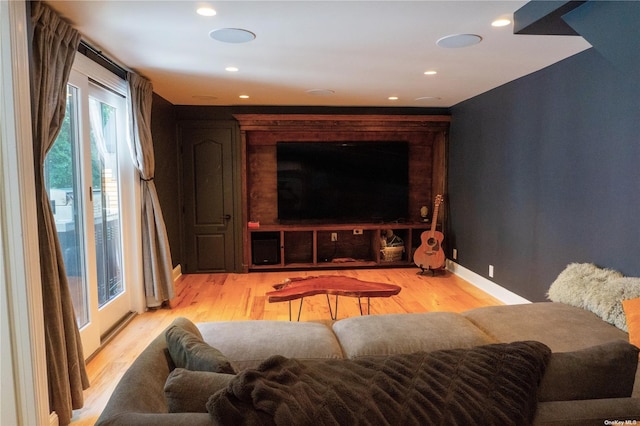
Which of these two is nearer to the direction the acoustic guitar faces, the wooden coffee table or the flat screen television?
the wooden coffee table

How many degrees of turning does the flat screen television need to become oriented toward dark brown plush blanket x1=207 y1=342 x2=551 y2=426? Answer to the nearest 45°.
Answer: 0° — it already faces it

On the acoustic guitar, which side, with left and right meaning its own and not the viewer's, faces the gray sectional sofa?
front

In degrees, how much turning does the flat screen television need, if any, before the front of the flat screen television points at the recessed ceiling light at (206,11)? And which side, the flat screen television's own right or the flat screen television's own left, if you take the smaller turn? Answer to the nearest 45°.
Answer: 0° — it already faces it

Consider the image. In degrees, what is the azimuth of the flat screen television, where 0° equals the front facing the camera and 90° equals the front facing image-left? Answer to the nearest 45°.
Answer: approximately 0°

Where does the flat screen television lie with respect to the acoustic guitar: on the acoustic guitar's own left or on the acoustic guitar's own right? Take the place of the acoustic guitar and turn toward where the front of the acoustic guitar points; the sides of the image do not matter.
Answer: on the acoustic guitar's own right

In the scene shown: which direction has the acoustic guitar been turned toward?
toward the camera

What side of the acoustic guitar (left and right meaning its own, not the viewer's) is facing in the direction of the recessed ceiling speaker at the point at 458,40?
front

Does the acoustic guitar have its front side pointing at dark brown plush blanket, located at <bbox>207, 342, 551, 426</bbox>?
yes

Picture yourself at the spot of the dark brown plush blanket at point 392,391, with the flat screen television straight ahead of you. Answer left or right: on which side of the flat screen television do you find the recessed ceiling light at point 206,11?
left

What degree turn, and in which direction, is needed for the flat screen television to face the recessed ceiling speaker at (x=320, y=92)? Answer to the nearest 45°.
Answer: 0° — it already faces it

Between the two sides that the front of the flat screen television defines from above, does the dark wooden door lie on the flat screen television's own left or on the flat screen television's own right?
on the flat screen television's own right

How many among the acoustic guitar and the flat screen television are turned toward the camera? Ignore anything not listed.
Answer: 2

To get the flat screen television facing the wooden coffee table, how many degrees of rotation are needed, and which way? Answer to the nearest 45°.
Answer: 0° — it already faces it

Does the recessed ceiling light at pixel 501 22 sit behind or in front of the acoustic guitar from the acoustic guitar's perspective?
in front

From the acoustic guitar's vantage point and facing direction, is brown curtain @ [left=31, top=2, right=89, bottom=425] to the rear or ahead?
ahead
